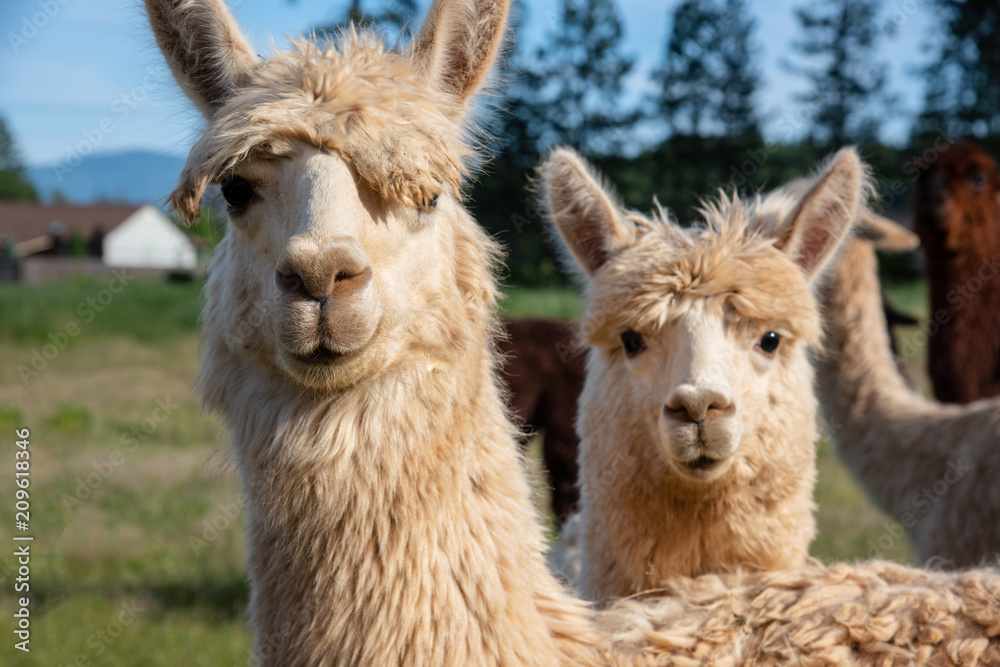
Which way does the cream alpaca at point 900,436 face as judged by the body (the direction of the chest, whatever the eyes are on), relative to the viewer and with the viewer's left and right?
facing to the left of the viewer

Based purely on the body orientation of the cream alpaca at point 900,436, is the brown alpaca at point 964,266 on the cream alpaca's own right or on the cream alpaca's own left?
on the cream alpaca's own right

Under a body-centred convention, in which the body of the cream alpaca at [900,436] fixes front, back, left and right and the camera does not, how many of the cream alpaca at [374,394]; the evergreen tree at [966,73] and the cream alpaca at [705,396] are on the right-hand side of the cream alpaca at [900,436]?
1

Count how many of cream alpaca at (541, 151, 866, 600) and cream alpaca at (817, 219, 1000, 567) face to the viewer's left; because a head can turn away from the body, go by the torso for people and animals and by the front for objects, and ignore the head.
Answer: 1

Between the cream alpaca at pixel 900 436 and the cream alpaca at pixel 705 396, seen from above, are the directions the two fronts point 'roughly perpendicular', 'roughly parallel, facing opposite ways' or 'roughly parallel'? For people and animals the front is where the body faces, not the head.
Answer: roughly perpendicular

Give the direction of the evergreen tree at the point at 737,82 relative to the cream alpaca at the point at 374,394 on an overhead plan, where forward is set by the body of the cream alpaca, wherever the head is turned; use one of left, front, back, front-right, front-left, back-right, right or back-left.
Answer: back-right

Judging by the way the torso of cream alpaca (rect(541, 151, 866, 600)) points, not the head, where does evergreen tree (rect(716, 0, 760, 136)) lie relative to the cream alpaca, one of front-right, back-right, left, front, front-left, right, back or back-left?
back

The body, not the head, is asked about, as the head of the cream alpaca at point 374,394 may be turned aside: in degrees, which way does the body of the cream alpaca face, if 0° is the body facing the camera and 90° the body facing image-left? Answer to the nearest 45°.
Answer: approximately 45°

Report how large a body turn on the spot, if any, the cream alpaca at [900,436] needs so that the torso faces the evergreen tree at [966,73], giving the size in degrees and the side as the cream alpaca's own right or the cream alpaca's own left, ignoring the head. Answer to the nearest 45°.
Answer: approximately 90° to the cream alpaca's own right

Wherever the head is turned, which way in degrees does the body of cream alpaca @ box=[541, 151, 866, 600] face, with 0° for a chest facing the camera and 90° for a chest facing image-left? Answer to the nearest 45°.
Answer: approximately 0°

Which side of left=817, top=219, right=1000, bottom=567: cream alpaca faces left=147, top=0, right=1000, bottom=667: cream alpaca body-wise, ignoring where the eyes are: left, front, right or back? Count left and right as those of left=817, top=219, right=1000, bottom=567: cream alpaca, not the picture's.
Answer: left
